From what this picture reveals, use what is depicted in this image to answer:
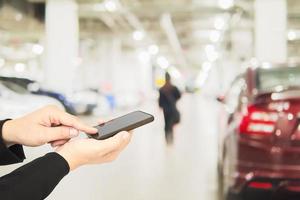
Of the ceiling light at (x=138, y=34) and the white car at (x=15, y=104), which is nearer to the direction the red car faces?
the ceiling light

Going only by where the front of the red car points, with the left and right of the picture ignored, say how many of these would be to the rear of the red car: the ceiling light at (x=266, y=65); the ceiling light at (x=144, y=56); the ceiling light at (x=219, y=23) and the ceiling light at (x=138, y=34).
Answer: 0

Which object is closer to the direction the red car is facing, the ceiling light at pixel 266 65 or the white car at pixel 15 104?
the ceiling light

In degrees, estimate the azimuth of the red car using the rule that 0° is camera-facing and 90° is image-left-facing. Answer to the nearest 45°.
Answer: approximately 180°

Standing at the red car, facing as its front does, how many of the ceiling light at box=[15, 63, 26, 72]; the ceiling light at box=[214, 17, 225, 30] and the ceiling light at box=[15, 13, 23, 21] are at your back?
0

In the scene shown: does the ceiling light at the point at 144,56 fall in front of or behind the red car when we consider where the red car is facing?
in front

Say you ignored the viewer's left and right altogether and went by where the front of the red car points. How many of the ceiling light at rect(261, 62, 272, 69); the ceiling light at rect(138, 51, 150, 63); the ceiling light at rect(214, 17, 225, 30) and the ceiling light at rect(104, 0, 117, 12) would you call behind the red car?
0

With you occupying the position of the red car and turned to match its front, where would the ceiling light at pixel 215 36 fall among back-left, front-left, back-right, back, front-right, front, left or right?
front

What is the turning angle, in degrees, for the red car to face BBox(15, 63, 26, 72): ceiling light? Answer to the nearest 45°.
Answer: approximately 45° to its left

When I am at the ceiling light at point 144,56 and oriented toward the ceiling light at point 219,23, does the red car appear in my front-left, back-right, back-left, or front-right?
front-right

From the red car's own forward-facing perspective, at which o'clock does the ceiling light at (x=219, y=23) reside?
The ceiling light is roughly at 12 o'clock from the red car.

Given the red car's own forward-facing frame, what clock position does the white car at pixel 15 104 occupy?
The white car is roughly at 10 o'clock from the red car.

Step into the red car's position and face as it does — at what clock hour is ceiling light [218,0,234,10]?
The ceiling light is roughly at 12 o'clock from the red car.

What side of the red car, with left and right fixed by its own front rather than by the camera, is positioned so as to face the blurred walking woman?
front

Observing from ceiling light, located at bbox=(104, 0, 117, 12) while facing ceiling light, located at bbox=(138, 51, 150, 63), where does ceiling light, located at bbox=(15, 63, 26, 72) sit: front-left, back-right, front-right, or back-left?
front-left
